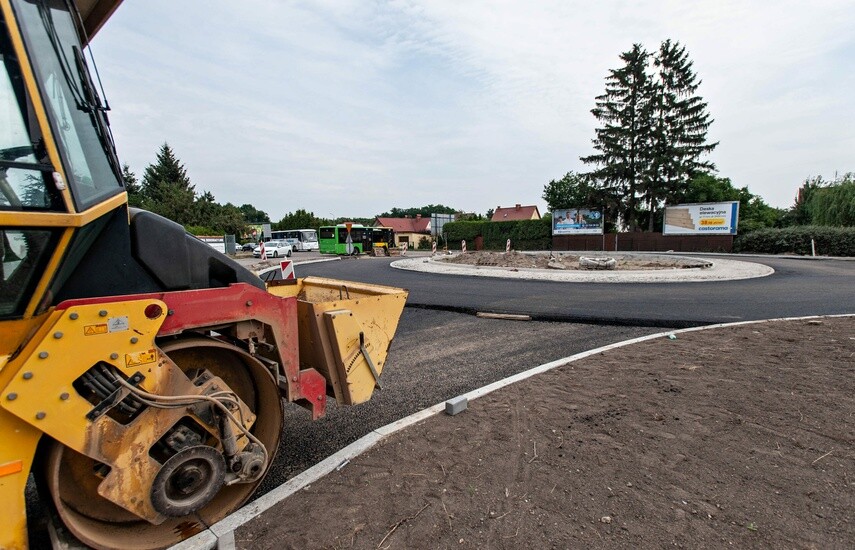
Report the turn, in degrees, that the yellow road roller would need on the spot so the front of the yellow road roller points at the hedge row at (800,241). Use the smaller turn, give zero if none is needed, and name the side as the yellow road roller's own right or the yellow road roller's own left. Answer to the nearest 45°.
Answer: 0° — it already faces it

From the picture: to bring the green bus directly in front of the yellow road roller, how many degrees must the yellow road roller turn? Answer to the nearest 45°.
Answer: approximately 90° to its left

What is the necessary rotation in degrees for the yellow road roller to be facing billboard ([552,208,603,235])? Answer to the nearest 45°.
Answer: approximately 45° to its left

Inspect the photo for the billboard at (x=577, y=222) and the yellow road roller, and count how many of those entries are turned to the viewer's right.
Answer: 1

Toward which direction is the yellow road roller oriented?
to the viewer's right

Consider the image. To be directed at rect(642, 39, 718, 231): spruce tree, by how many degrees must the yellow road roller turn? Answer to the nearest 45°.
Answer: approximately 45° to its left

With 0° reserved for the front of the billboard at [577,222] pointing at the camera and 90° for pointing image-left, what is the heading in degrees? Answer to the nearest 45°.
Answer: approximately 0°

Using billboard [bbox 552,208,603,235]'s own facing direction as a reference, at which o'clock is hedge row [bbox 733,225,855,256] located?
The hedge row is roughly at 10 o'clock from the billboard.

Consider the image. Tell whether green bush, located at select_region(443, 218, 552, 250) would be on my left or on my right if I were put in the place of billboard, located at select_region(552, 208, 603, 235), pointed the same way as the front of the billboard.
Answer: on my right
